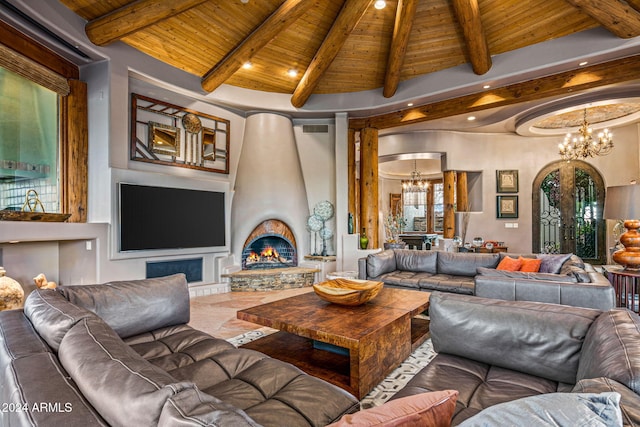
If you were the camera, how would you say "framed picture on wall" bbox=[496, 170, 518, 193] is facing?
facing the viewer

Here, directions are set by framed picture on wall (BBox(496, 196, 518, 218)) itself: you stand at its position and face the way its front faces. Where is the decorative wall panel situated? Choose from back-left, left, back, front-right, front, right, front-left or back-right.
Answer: front-right

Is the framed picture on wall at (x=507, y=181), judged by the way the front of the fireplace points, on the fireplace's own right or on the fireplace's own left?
on the fireplace's own left

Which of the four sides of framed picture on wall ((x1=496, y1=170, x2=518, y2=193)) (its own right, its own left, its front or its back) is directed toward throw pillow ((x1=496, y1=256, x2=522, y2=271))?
front

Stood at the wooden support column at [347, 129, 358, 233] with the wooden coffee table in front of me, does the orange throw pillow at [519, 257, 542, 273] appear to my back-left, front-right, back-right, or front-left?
front-left

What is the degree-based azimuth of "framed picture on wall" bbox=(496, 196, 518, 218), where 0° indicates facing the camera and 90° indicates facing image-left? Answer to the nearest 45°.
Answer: approximately 0°

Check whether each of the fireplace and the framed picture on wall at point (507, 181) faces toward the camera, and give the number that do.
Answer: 2

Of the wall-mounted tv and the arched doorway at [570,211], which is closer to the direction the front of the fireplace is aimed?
the wall-mounted tv

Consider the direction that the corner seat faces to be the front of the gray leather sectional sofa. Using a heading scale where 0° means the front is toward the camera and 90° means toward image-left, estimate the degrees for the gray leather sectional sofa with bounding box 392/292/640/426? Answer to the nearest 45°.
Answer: approximately 45°

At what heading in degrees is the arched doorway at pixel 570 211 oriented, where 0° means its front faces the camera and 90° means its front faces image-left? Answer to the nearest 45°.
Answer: approximately 0°

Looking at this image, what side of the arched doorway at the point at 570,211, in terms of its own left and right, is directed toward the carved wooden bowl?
front

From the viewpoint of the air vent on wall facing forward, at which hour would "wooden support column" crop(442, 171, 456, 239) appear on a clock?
The wooden support column is roughly at 8 o'clock from the air vent on wall.

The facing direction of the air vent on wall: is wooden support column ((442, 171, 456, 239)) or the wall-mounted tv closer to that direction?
the wall-mounted tv

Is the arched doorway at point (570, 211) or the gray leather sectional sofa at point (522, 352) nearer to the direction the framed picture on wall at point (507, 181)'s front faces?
the gray leather sectional sofa

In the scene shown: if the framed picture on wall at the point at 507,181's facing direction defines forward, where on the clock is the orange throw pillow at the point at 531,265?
The orange throw pillow is roughly at 12 o'clock from the framed picture on wall.

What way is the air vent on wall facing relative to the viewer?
toward the camera

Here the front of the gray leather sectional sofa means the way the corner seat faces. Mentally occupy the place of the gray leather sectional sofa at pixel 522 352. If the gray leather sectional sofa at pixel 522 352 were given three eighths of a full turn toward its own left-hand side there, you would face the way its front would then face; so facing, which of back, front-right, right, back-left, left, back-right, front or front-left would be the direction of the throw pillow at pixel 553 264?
left

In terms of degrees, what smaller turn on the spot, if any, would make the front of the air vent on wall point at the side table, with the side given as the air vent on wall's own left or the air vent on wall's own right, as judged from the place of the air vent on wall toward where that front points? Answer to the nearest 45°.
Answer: approximately 45° to the air vent on wall's own left

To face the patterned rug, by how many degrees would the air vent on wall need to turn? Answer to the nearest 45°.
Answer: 0° — it already faces it
